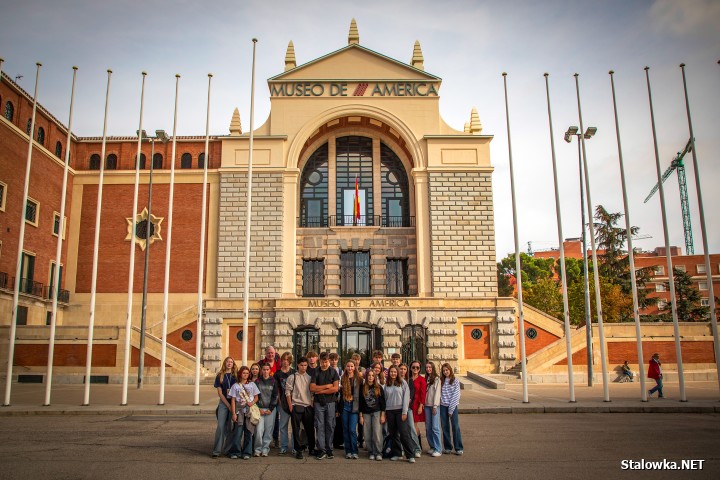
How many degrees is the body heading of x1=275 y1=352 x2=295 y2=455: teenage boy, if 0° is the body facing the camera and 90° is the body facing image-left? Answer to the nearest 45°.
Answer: approximately 0°

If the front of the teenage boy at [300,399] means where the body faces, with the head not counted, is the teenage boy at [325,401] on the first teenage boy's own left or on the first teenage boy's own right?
on the first teenage boy's own left

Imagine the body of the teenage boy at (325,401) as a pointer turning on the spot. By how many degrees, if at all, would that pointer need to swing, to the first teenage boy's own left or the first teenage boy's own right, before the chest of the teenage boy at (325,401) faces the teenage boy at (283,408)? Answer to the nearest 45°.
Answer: approximately 135° to the first teenage boy's own right

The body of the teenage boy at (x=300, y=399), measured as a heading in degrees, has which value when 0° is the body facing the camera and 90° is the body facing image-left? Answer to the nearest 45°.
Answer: approximately 0°

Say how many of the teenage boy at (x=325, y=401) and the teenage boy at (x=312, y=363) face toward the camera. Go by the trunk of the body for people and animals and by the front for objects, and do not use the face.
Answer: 2

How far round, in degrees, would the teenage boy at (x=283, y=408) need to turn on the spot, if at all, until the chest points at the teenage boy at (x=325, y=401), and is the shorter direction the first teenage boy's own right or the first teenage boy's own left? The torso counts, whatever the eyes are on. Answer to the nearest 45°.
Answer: approximately 45° to the first teenage boy's own left
